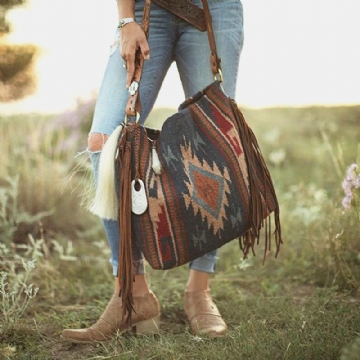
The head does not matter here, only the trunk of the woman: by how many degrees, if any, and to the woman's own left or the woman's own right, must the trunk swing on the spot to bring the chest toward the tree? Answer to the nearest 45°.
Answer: approximately 135° to the woman's own right

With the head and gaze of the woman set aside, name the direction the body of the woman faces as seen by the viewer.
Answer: toward the camera
